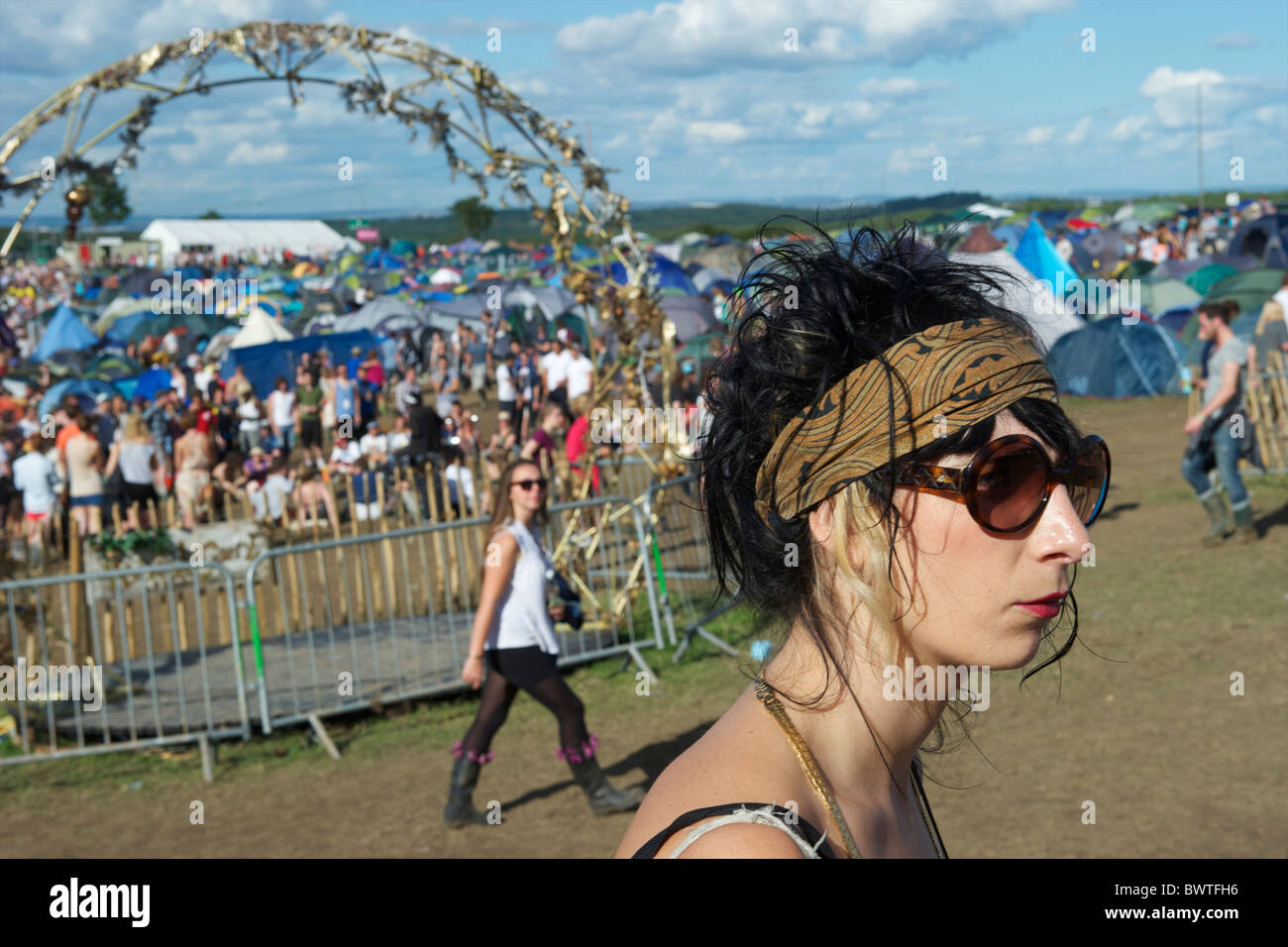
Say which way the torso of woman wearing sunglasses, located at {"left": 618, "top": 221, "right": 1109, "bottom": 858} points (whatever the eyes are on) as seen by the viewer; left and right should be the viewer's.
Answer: facing to the right of the viewer

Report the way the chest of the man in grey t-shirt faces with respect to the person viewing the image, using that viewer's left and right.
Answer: facing to the left of the viewer

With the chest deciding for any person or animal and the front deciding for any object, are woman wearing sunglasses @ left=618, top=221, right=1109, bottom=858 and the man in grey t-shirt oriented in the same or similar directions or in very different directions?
very different directions

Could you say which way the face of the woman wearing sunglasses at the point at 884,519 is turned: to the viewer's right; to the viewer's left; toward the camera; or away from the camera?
to the viewer's right

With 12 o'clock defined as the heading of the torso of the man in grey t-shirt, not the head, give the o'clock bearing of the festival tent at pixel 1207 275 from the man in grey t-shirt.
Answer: The festival tent is roughly at 3 o'clock from the man in grey t-shirt.

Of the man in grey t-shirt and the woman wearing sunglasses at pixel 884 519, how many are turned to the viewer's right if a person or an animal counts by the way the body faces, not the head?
1
